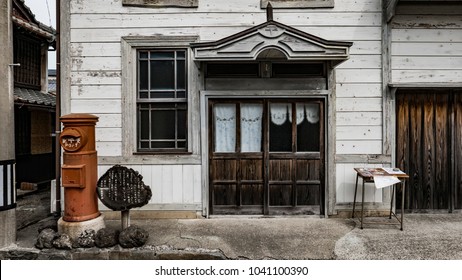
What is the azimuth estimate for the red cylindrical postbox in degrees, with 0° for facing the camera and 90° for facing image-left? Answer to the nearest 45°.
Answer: approximately 45°

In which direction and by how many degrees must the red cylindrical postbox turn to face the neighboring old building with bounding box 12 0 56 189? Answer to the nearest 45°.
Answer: approximately 135° to its right

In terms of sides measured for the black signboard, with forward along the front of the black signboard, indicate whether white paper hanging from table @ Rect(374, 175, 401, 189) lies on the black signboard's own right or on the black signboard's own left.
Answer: on the black signboard's own left

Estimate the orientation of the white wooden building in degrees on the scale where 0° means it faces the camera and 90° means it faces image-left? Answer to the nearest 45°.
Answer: approximately 0°

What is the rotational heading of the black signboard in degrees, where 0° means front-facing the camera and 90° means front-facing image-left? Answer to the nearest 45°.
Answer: approximately 0°

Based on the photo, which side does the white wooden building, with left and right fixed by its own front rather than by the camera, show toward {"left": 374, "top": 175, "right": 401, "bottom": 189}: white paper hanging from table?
left

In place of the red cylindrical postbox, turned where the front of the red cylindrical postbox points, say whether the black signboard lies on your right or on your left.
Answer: on your left

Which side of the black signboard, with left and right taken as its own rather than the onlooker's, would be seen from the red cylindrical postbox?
right

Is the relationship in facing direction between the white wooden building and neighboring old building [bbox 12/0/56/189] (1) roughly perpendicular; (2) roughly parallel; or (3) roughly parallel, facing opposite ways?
roughly perpendicular

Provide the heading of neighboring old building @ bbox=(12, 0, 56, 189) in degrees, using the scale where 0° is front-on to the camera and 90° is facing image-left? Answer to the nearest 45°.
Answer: approximately 315°

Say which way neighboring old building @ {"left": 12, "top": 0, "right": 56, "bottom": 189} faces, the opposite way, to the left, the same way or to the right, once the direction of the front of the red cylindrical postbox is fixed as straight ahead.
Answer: to the left

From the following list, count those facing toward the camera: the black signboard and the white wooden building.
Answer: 2

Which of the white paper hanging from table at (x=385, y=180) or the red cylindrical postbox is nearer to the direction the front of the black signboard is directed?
the white paper hanging from table
